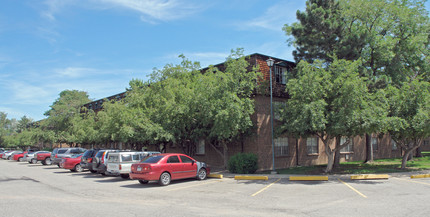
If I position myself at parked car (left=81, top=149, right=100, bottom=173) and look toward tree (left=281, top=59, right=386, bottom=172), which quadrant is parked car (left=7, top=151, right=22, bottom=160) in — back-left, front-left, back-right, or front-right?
back-left

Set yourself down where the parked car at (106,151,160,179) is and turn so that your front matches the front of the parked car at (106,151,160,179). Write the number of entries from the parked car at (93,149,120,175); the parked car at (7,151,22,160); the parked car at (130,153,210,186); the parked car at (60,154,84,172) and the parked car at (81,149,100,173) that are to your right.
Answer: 1

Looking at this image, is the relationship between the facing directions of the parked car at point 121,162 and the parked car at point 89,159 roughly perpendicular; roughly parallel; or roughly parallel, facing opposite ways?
roughly parallel

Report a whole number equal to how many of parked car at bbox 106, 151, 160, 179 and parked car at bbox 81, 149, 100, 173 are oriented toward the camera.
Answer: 0

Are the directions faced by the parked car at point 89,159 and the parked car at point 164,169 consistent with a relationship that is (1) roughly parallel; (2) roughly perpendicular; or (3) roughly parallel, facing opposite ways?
roughly parallel

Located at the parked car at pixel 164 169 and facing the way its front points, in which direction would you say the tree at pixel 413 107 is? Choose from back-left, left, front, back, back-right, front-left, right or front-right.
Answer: front-right

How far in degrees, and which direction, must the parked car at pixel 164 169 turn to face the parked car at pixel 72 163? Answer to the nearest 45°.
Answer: approximately 90° to its left

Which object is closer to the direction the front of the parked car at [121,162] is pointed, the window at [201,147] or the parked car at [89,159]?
the window

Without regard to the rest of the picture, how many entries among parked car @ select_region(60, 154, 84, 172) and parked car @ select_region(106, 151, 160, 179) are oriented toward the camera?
0

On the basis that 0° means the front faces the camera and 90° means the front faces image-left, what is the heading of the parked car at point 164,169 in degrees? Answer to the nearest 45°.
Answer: approximately 225°

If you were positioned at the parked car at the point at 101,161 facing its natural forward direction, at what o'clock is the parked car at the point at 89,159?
the parked car at the point at 89,159 is roughly at 10 o'clock from the parked car at the point at 101,161.

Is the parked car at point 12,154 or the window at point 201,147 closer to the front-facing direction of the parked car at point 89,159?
the window

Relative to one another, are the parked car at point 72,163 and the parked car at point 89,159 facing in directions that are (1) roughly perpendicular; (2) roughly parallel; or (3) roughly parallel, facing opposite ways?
roughly parallel

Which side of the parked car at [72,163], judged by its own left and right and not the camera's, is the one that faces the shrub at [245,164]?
right

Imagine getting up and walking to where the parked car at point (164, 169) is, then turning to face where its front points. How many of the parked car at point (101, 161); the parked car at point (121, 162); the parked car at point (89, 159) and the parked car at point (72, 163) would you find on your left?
4

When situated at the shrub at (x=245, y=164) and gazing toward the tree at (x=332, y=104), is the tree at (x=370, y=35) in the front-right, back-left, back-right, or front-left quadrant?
front-left

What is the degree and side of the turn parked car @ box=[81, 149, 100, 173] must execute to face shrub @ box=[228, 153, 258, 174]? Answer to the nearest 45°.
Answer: approximately 90° to its right

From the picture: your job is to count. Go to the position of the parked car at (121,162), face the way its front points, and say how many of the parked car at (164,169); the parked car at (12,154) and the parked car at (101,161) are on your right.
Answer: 1

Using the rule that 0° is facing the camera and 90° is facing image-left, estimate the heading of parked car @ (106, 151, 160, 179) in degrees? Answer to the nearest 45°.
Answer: approximately 225°

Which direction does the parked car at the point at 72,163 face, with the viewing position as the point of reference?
facing away from the viewer and to the right of the viewer

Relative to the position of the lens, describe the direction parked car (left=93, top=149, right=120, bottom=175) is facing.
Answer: facing away from the viewer and to the right of the viewer

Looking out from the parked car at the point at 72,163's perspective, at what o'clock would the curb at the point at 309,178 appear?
The curb is roughly at 3 o'clock from the parked car.

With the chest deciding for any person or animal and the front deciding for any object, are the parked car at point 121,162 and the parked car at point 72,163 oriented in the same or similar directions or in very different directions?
same or similar directions
